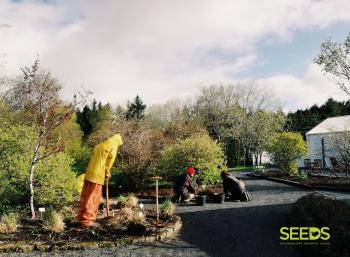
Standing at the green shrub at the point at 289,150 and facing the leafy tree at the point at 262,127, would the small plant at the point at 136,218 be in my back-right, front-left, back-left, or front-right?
back-left

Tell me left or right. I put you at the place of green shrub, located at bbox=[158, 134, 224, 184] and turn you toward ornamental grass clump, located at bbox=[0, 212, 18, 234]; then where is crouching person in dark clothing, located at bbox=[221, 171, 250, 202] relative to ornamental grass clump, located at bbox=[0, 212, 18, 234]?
left

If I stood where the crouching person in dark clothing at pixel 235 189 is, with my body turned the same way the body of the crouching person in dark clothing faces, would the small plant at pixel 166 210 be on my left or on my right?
on my left

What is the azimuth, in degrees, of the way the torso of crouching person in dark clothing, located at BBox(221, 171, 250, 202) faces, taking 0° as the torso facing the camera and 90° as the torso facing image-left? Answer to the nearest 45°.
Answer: approximately 90°

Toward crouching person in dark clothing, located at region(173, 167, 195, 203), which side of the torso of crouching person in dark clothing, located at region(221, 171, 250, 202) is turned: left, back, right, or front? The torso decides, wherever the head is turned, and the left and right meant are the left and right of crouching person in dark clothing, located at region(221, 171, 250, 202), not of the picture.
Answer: front

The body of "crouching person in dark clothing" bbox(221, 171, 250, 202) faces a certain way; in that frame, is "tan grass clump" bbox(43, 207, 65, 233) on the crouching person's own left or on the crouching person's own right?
on the crouching person's own left

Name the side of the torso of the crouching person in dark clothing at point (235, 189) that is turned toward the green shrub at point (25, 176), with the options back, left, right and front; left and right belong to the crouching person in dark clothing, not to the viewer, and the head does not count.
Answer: front

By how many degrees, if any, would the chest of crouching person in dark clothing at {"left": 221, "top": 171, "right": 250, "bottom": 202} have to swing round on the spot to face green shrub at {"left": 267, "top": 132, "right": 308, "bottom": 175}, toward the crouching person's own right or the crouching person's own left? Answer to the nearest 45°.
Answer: approximately 90° to the crouching person's own right

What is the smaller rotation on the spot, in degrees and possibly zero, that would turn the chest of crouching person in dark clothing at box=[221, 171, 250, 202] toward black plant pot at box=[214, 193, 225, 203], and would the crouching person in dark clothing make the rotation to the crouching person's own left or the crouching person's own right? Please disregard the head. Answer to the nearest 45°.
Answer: approximately 45° to the crouching person's own left

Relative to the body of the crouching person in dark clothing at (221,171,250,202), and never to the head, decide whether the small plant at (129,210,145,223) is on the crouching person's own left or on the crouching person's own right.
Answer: on the crouching person's own left

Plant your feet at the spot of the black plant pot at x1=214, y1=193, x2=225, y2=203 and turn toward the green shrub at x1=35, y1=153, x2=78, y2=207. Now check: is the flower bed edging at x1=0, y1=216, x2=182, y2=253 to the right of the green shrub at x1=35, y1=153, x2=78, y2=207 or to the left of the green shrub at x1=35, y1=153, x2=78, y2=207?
left

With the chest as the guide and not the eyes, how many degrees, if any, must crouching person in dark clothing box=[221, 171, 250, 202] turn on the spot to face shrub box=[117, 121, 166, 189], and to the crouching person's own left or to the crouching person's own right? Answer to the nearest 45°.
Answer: approximately 45° to the crouching person's own right

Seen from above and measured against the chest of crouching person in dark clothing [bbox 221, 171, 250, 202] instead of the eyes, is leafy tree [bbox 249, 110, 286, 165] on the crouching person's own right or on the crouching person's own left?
on the crouching person's own right
